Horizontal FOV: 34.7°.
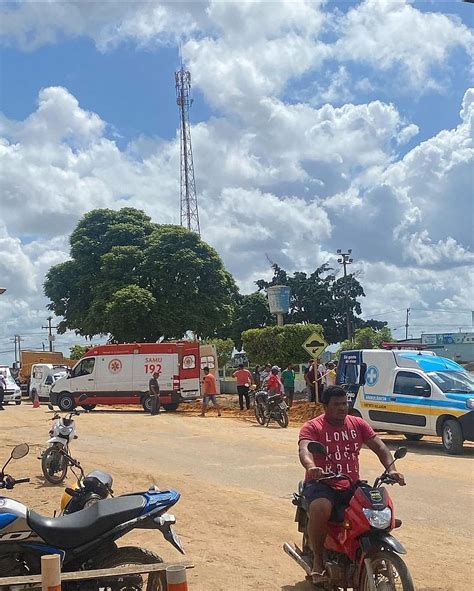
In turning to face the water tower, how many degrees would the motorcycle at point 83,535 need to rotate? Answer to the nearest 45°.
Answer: approximately 90° to its right

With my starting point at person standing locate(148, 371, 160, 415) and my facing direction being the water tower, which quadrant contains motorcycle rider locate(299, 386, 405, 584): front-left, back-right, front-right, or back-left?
back-right

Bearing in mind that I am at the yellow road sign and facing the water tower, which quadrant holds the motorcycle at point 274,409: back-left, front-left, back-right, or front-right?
back-left

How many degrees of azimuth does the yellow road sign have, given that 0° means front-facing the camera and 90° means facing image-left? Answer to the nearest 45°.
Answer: approximately 0°

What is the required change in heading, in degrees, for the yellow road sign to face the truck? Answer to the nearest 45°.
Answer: approximately 135° to its right

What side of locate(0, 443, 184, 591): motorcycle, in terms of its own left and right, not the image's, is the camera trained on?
left
